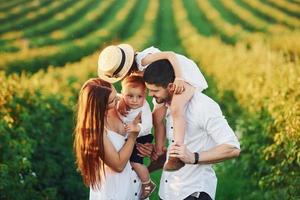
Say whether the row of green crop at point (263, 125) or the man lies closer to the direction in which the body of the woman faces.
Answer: the man

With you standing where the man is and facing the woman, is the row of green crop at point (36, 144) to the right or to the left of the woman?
right

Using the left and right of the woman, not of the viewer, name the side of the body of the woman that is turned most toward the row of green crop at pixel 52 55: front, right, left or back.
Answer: left

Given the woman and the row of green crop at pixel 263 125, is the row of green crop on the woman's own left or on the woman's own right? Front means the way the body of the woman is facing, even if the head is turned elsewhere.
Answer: on the woman's own left

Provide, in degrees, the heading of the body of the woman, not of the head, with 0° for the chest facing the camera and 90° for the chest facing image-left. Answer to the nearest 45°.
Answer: approximately 270°

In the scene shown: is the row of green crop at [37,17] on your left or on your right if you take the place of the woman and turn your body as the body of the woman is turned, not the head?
on your left

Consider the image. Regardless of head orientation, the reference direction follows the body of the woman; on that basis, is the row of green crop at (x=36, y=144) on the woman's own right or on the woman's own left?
on the woman's own left

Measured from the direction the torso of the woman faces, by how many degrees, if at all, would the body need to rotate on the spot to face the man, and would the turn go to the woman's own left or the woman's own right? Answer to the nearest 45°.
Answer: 0° — they already face them
